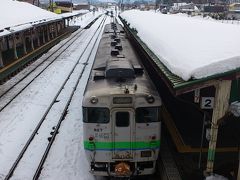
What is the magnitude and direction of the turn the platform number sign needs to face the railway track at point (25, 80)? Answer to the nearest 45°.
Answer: approximately 135° to its right

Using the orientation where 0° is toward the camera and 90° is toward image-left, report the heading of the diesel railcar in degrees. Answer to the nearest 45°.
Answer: approximately 0°

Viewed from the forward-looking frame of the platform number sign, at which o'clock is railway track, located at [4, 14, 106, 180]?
The railway track is roughly at 4 o'clock from the platform number sign.

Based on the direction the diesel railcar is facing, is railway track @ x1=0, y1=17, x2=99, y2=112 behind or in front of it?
behind

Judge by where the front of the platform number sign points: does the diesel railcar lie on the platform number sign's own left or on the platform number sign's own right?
on the platform number sign's own right

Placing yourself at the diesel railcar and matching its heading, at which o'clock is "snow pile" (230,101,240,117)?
The snow pile is roughly at 10 o'clock from the diesel railcar.

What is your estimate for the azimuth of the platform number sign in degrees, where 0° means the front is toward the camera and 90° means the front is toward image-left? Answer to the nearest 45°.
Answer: approximately 0°
